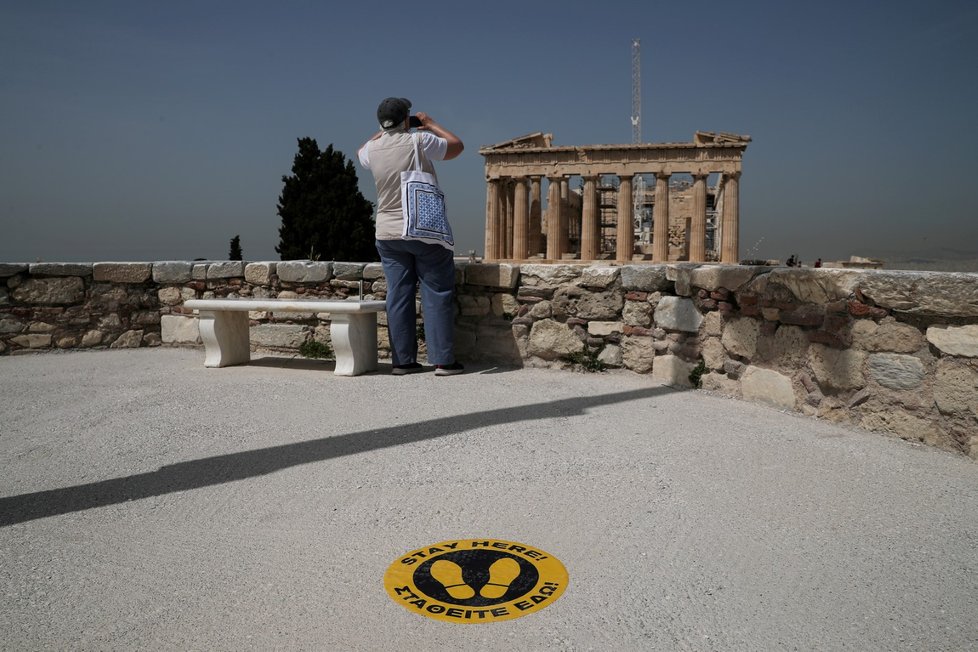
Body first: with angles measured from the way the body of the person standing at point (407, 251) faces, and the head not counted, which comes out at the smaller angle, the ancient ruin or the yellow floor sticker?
the ancient ruin

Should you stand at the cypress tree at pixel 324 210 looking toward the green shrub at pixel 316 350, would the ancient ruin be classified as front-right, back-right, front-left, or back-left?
back-left

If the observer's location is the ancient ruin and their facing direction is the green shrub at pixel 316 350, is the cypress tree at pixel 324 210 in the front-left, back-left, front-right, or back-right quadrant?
front-right

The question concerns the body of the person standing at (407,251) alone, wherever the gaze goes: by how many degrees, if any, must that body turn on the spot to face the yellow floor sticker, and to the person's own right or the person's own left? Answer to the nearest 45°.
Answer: approximately 135° to the person's own right

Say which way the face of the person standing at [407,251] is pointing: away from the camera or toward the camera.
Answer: away from the camera

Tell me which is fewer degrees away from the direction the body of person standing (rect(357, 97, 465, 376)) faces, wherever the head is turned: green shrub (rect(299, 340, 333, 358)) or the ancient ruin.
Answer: the ancient ruin

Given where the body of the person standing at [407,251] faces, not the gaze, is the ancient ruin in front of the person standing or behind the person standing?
in front

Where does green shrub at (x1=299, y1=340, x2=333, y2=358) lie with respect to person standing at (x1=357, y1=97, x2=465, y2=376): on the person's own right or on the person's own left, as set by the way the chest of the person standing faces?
on the person's own left

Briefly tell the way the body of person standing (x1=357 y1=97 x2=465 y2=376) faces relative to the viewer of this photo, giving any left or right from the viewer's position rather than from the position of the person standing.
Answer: facing away from the viewer and to the right of the viewer

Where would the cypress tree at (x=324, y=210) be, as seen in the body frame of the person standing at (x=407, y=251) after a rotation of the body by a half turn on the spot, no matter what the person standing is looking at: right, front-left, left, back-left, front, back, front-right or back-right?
back-right
